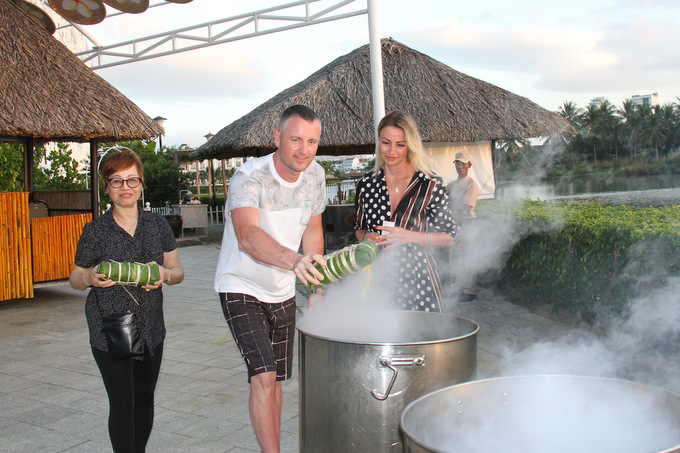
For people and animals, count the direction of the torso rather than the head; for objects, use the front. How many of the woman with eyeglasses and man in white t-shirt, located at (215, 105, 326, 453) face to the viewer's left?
0

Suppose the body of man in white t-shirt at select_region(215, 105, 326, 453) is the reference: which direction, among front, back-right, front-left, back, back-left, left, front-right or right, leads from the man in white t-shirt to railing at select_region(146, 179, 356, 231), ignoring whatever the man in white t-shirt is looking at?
back-left

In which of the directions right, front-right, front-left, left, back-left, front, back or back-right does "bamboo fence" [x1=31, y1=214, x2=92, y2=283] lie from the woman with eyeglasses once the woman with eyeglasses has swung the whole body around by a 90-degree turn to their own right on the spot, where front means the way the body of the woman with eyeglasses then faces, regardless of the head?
right

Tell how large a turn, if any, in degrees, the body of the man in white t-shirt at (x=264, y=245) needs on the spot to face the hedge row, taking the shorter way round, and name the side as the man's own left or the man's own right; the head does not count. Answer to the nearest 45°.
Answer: approximately 90° to the man's own left

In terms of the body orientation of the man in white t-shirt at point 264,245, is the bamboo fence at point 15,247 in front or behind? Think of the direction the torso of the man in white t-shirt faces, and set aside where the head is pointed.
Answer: behind

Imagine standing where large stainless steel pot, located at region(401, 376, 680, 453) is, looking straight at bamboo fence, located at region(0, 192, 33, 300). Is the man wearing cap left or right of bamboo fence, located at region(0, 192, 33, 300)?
right

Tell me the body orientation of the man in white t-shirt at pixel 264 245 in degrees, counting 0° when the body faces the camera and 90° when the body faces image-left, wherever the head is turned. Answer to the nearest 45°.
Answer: approximately 315°

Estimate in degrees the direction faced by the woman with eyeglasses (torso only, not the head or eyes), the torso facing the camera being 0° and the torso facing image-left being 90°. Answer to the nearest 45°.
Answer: approximately 0°

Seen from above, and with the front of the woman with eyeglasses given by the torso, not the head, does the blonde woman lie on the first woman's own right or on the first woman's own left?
on the first woman's own left
